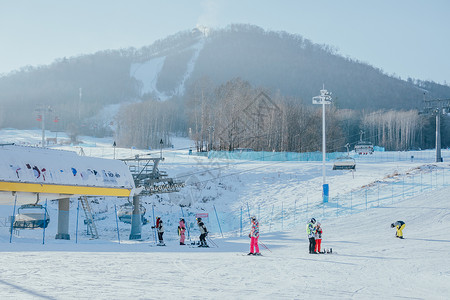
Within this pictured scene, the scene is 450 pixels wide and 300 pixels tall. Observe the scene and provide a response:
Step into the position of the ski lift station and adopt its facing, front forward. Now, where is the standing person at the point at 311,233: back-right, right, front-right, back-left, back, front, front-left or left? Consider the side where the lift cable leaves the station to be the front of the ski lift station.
front-right

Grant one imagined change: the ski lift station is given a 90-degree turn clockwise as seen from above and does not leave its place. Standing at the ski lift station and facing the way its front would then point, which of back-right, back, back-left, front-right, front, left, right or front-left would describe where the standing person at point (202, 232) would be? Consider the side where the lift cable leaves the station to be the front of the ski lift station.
front-left

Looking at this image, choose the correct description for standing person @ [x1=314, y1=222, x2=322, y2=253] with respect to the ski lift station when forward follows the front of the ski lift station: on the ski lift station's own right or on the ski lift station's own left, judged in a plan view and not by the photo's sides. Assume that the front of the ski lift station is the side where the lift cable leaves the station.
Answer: on the ski lift station's own right

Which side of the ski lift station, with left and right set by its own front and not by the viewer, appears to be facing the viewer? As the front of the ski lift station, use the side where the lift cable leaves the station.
right
